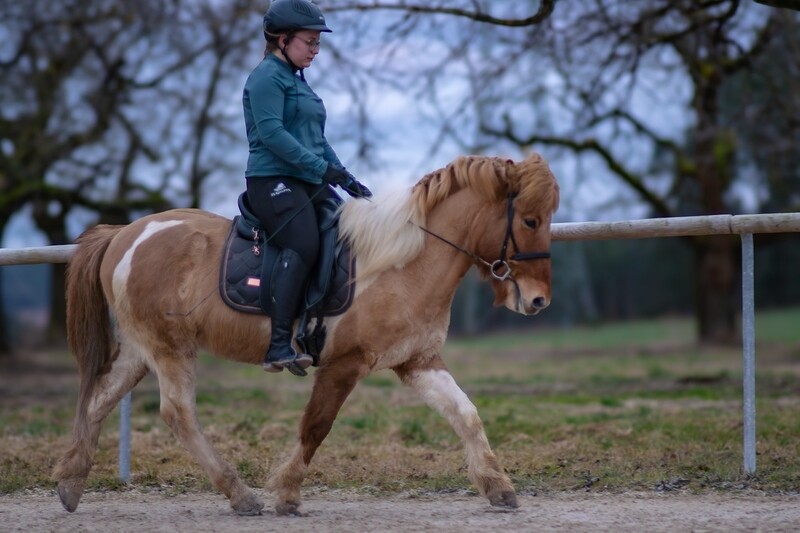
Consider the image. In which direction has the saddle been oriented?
to the viewer's right

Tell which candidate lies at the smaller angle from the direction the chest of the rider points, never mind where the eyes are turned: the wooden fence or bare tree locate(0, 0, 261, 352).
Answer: the wooden fence

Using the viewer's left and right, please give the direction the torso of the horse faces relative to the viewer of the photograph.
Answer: facing to the right of the viewer

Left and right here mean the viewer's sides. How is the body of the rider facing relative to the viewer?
facing to the right of the viewer

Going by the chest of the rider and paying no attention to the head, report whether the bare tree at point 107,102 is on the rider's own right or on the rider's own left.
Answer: on the rider's own left
